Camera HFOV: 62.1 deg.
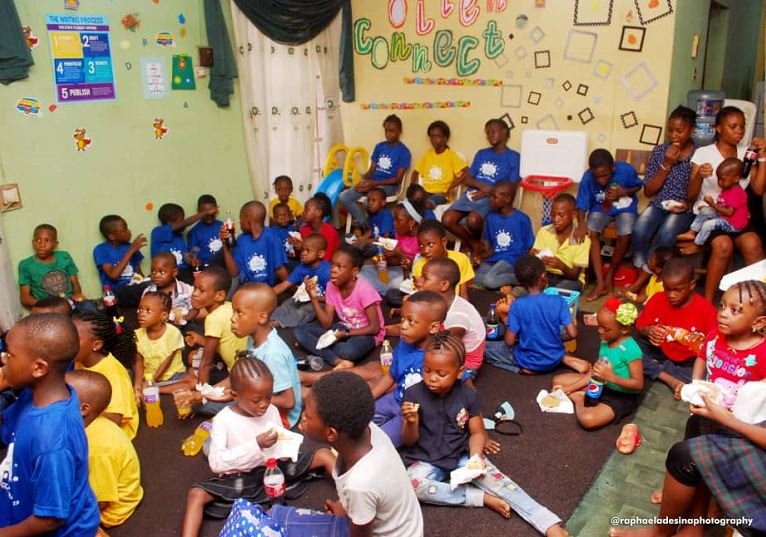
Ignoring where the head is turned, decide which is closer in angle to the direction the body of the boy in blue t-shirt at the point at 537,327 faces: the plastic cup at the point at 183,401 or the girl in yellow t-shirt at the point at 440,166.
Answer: the girl in yellow t-shirt

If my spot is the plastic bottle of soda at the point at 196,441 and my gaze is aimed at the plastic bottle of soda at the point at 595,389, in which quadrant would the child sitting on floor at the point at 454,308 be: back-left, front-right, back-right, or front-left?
front-left

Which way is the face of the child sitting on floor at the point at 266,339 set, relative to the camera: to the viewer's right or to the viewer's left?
to the viewer's left

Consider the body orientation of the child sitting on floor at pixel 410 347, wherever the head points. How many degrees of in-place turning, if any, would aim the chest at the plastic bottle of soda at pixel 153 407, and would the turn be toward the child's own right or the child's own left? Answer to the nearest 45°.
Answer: approximately 45° to the child's own right

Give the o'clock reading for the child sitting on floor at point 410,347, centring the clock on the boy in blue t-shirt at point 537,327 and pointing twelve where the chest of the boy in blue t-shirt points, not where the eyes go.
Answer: The child sitting on floor is roughly at 7 o'clock from the boy in blue t-shirt.

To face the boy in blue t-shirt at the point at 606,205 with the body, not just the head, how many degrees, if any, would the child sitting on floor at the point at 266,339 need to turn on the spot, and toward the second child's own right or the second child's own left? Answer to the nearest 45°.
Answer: approximately 135° to the second child's own right

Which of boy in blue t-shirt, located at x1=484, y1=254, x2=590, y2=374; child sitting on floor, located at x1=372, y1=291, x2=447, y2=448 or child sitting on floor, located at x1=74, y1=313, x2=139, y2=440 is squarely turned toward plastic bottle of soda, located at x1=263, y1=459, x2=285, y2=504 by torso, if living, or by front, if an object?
child sitting on floor, located at x1=372, y1=291, x2=447, y2=448

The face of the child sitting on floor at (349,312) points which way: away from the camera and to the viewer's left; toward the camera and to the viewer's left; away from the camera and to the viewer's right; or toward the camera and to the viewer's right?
toward the camera and to the viewer's left

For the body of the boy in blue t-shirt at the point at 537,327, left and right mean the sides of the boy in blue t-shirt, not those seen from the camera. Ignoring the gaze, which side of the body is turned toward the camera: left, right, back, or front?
back

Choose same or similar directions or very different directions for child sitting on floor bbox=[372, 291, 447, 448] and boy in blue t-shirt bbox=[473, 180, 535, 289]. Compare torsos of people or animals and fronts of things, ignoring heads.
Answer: same or similar directions

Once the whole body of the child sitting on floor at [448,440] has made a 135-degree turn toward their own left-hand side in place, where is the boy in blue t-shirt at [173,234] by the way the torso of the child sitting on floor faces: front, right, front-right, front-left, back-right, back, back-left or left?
left

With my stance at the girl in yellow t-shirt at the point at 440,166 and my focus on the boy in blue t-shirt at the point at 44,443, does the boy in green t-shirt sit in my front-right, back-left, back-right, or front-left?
front-right

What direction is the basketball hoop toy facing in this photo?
toward the camera
